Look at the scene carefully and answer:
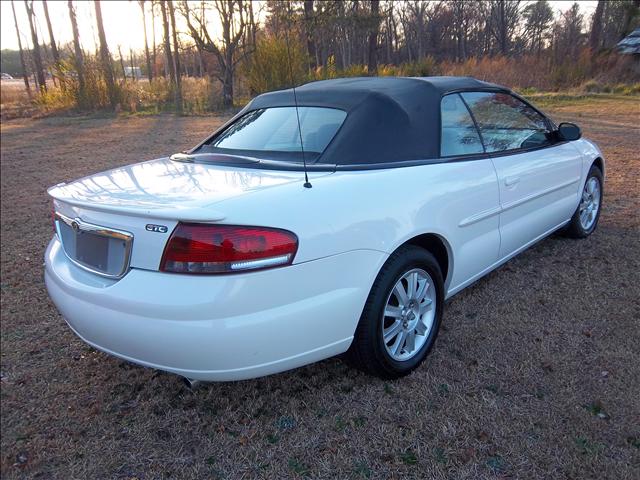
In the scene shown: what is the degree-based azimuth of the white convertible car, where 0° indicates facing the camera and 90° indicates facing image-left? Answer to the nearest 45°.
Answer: approximately 225°

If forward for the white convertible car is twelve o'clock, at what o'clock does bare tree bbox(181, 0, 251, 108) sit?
The bare tree is roughly at 10 o'clock from the white convertible car.

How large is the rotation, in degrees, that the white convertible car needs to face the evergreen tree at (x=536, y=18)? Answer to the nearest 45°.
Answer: approximately 45° to its left

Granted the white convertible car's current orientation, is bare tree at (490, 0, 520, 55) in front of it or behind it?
in front
